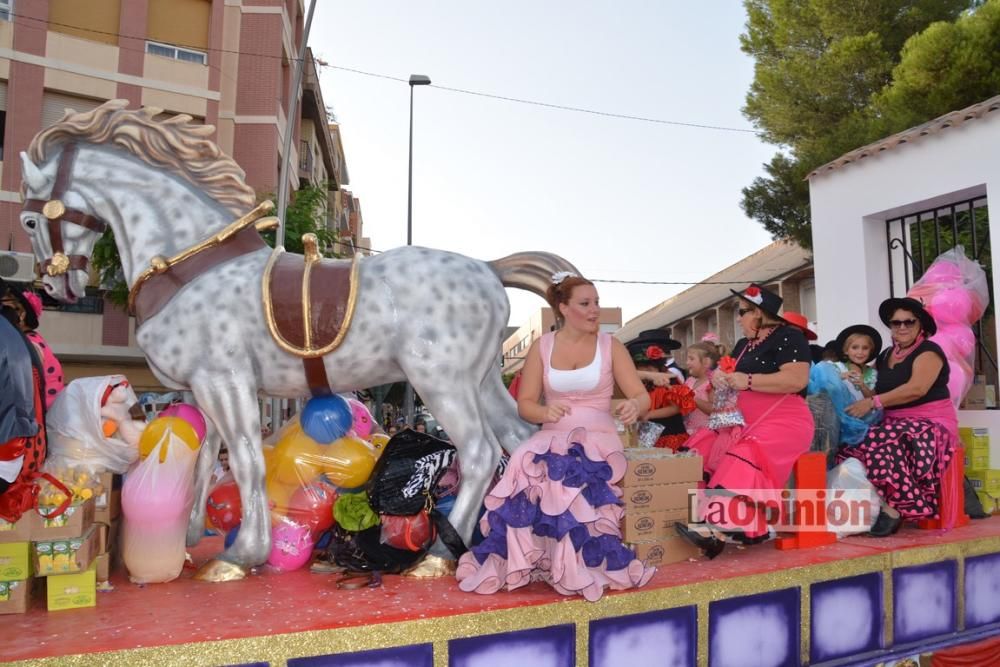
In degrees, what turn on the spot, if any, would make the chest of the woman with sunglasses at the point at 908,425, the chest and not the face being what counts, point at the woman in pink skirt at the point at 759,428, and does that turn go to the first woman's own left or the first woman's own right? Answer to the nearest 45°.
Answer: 0° — they already face them

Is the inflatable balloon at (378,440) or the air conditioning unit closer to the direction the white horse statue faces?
the air conditioning unit

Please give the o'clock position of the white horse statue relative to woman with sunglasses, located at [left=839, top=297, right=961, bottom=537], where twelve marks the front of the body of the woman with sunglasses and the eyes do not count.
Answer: The white horse statue is roughly at 12 o'clock from the woman with sunglasses.

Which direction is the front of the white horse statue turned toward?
to the viewer's left

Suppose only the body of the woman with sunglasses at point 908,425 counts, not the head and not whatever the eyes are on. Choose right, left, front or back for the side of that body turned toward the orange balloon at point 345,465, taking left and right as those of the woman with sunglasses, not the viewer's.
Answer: front

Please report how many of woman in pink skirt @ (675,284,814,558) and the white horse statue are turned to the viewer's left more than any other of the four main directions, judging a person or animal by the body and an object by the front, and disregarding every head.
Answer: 2

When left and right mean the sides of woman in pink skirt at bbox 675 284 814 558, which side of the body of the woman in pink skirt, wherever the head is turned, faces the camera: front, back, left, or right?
left

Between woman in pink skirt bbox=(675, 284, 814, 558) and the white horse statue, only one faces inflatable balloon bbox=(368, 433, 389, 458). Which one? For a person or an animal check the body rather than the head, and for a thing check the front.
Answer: the woman in pink skirt

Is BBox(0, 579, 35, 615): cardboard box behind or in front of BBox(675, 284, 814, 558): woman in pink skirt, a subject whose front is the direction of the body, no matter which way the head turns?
in front

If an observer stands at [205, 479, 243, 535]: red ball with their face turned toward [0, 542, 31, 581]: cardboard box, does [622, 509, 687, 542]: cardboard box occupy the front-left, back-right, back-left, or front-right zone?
back-left

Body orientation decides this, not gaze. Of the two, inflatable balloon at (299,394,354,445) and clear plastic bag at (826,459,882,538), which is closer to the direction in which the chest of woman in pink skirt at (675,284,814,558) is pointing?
the inflatable balloon

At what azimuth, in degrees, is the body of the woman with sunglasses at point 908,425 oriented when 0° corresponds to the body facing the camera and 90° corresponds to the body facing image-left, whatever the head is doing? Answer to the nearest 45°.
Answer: approximately 45°
